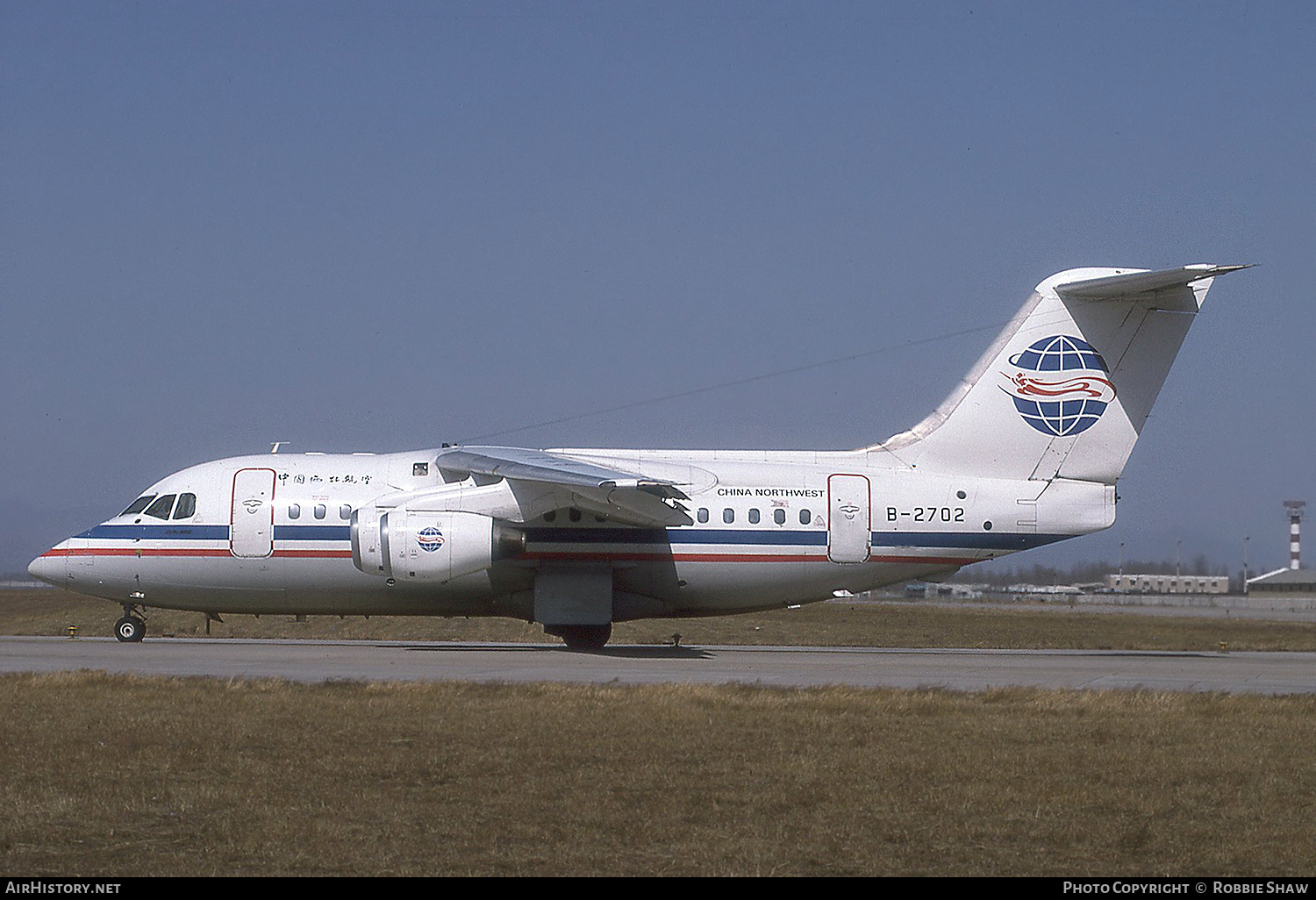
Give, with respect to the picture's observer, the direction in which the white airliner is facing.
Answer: facing to the left of the viewer
